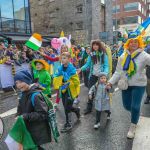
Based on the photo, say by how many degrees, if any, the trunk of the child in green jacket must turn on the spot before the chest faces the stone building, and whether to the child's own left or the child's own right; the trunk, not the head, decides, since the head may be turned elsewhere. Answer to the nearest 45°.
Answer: approximately 135° to the child's own right

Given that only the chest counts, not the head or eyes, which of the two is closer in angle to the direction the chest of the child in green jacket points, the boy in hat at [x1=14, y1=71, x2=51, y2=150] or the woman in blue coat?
the boy in hat

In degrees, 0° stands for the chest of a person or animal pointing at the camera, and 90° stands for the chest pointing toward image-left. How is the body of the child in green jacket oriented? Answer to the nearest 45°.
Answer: approximately 45°

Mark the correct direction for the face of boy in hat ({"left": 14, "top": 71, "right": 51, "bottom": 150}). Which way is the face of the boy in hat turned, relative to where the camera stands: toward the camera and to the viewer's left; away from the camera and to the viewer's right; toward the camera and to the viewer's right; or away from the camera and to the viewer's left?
toward the camera and to the viewer's left

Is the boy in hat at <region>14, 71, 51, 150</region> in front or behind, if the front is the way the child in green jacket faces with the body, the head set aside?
in front

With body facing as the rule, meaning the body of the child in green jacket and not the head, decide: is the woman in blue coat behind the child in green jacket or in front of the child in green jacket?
behind

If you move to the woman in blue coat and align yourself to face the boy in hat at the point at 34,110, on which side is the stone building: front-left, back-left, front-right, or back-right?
back-right
